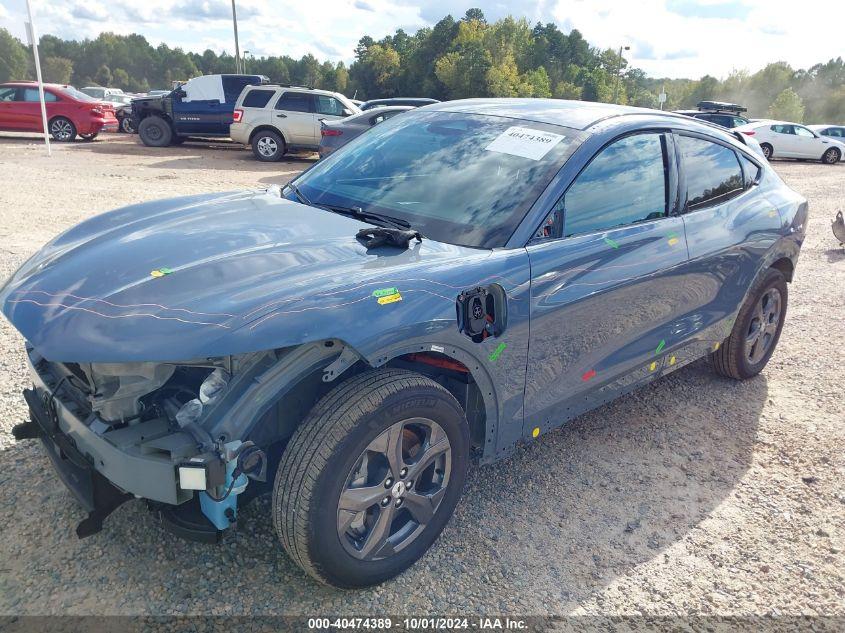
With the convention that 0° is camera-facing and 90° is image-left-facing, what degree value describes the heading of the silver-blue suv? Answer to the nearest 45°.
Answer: approximately 45°

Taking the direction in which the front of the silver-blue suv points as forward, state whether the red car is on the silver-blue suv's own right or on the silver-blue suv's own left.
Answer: on the silver-blue suv's own right

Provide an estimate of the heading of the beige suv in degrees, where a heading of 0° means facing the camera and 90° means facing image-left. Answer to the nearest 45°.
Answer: approximately 270°

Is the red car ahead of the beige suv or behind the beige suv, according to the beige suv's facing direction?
behind

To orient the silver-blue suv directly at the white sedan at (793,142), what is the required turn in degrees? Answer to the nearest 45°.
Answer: approximately 180°

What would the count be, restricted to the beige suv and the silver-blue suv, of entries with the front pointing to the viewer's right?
1

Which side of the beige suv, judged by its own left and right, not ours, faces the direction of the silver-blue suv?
right

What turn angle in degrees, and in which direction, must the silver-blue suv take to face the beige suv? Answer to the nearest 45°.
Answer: approximately 135° to its right
